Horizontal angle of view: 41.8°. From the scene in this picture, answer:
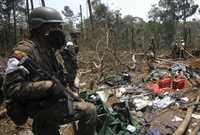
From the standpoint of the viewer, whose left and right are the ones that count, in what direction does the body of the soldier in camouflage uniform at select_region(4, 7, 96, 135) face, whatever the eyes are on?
facing to the right of the viewer

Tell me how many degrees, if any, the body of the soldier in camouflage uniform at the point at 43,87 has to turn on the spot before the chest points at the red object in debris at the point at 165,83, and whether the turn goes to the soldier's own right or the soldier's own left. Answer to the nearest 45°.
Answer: approximately 45° to the soldier's own left

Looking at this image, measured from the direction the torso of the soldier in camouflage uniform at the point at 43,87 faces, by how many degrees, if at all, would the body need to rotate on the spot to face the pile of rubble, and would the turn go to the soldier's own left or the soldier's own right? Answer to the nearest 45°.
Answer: approximately 45° to the soldier's own left
